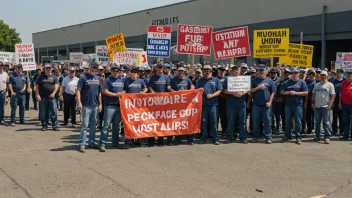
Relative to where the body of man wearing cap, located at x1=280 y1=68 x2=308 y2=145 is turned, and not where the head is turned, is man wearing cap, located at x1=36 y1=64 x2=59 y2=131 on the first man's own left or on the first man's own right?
on the first man's own right

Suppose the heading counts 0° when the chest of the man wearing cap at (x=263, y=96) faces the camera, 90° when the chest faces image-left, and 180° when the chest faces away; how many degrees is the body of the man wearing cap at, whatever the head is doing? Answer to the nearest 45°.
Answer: approximately 0°

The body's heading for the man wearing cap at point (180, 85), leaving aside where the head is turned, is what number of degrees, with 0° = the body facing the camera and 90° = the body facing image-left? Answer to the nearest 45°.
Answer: approximately 0°

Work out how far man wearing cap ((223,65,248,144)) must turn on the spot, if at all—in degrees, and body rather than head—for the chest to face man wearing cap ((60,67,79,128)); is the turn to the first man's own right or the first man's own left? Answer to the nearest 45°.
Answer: approximately 90° to the first man's own right

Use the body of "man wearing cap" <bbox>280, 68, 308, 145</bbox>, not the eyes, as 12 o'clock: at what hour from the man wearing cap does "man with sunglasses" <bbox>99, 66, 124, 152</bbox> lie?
The man with sunglasses is roughly at 2 o'clock from the man wearing cap.

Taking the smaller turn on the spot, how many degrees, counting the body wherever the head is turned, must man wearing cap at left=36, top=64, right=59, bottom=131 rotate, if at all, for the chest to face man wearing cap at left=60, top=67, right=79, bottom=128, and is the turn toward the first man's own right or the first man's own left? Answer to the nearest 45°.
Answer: approximately 135° to the first man's own left

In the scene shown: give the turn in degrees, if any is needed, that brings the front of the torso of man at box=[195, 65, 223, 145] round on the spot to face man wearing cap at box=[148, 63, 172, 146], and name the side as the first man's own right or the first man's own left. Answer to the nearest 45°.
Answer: approximately 90° to the first man's own right

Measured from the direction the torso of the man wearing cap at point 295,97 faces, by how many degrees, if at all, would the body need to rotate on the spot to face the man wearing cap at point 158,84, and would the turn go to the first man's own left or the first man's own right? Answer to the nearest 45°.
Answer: approximately 45° to the first man's own right

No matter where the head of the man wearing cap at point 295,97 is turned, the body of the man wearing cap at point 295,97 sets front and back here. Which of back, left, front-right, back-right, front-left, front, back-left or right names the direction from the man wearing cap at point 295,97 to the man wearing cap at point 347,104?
back-left

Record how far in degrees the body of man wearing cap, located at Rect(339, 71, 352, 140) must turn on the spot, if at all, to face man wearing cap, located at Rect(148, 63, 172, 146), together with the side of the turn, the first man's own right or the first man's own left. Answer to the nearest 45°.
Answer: approximately 45° to the first man's own right
